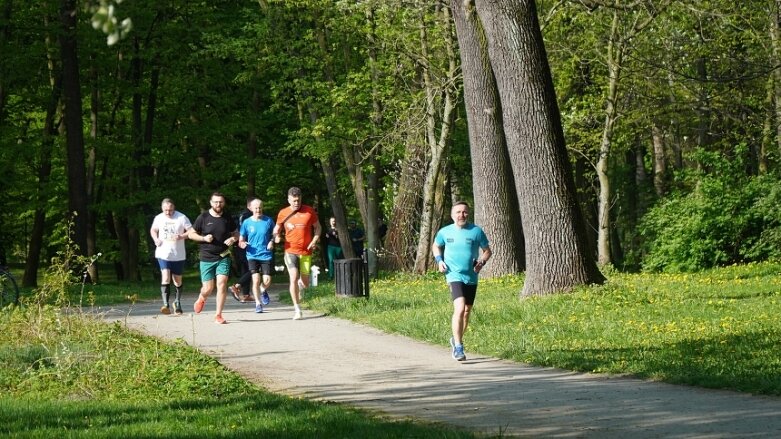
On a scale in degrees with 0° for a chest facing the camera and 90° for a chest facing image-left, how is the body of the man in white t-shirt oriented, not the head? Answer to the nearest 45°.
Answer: approximately 0°

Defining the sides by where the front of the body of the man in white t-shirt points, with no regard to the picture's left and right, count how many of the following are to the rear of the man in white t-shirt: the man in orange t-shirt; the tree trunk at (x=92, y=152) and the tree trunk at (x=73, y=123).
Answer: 2

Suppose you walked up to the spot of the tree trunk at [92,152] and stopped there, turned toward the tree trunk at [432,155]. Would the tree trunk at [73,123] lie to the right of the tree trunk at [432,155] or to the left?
right

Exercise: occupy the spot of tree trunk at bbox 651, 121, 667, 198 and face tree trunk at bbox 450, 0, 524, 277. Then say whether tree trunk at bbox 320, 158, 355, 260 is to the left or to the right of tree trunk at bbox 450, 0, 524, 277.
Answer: right
